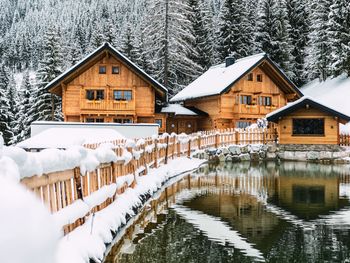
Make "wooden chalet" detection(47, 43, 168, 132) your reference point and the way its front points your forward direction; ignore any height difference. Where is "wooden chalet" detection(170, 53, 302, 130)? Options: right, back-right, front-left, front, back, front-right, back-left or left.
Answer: left

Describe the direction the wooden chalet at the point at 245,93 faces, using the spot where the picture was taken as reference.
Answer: facing the viewer and to the right of the viewer

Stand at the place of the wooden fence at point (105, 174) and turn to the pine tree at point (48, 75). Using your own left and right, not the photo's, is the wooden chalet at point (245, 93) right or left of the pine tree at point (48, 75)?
right

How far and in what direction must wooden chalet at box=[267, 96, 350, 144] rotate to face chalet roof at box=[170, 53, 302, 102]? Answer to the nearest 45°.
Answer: approximately 135° to its right

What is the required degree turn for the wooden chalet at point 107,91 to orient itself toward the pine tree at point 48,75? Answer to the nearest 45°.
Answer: approximately 135° to its right

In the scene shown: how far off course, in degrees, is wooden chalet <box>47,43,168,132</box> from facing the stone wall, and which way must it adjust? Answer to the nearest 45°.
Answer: approximately 45° to its left

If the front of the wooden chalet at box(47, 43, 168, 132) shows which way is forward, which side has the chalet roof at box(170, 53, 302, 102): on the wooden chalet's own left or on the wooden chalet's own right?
on the wooden chalet's own left

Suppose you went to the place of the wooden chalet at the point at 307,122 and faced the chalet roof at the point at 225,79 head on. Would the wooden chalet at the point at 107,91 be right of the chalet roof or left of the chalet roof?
left

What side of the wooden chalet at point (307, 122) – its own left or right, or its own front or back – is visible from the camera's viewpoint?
front

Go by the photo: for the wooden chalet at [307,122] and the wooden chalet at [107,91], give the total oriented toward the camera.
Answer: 2

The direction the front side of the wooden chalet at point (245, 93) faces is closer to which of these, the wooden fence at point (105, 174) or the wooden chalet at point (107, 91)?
the wooden fence

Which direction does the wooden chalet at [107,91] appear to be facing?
toward the camera
